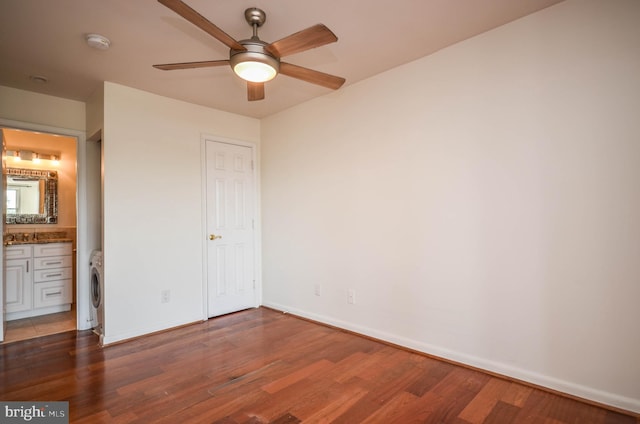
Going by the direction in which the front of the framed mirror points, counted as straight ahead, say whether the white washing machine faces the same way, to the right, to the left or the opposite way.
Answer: to the right

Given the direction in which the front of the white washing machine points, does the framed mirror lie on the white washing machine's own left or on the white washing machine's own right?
on the white washing machine's own right

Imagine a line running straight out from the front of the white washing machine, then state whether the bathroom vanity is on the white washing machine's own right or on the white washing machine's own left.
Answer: on the white washing machine's own right

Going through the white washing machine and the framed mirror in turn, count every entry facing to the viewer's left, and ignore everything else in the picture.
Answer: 1

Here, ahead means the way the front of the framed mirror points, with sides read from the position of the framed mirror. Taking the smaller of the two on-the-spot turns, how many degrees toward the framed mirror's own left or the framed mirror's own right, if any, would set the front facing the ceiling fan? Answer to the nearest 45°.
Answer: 0° — it already faces it

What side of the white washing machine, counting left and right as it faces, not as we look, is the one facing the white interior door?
back

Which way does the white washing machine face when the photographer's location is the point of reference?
facing to the left of the viewer

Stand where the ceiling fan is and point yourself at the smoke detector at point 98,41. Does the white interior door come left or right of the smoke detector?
right

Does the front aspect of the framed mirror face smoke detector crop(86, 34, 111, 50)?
yes

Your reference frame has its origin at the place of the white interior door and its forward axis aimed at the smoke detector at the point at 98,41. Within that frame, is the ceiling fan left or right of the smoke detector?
left

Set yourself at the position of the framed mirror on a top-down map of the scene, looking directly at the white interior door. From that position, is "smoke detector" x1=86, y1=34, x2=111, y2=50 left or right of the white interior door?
right

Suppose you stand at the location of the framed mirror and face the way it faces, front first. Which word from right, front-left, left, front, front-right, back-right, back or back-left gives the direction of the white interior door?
front-left
